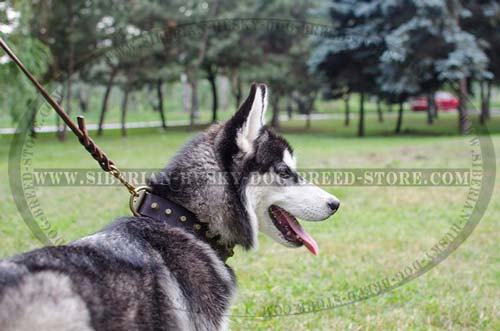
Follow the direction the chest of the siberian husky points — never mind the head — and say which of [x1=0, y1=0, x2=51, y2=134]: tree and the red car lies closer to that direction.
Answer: the red car

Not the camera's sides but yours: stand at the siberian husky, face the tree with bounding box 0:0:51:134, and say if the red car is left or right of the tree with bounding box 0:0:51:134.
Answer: right

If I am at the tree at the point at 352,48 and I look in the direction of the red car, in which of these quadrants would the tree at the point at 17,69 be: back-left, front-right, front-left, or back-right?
back-left

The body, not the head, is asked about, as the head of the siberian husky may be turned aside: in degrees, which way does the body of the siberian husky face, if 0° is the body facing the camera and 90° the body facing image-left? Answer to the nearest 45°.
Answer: approximately 270°

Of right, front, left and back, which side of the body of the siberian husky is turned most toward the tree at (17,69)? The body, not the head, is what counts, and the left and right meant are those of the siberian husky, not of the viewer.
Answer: left

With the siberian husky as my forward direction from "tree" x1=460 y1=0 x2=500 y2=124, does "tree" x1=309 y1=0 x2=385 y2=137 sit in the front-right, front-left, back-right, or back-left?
front-right

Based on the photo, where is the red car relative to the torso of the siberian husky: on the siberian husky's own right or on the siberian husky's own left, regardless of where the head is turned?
on the siberian husky's own left

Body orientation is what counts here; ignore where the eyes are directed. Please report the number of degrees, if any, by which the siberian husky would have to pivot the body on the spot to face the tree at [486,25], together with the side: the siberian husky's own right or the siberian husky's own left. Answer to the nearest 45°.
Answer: approximately 45° to the siberian husky's own left

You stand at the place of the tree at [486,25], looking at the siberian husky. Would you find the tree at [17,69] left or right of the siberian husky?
right
